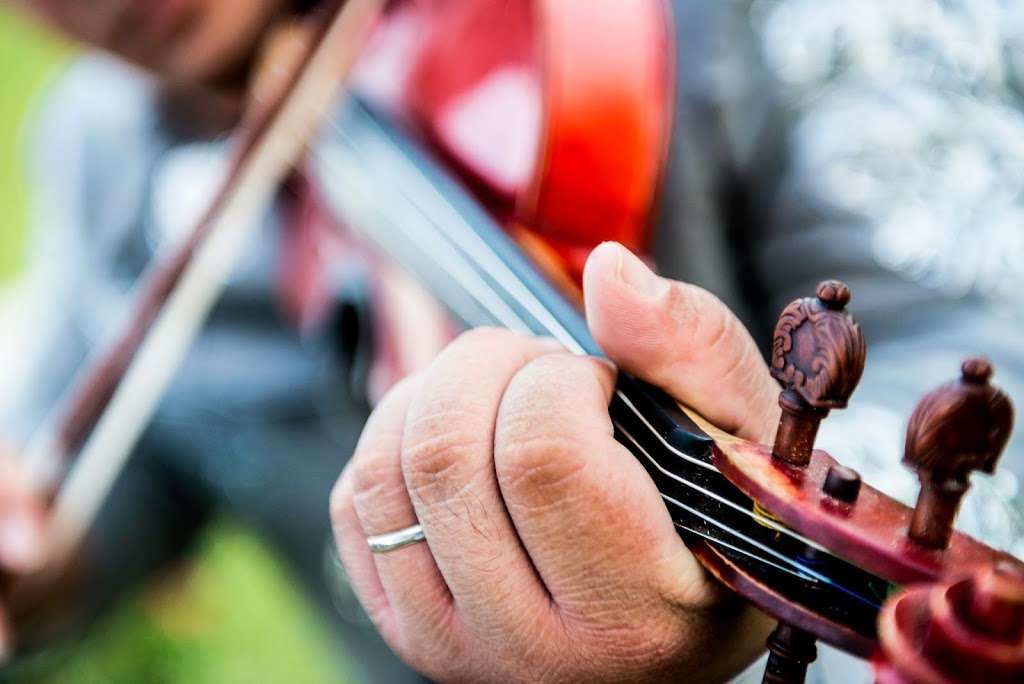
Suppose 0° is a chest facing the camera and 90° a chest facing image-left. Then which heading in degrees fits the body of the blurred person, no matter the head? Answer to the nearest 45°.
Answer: approximately 0°
